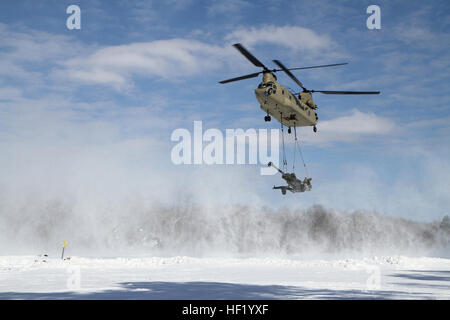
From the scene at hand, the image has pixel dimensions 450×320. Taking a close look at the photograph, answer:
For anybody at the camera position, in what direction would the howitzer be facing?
facing to the left of the viewer
